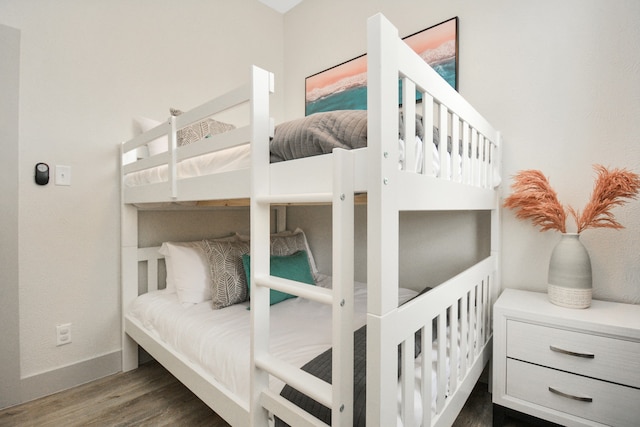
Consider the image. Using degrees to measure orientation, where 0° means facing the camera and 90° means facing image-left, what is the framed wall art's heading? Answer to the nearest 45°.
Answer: approximately 45°

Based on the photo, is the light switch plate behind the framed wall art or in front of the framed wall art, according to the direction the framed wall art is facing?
in front

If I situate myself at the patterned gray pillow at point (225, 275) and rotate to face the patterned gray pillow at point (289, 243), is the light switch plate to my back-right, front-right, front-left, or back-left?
back-left

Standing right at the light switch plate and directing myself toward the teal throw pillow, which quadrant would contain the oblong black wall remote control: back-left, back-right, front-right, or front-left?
back-right

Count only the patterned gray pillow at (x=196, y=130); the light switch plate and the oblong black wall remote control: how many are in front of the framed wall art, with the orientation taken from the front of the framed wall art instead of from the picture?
3
